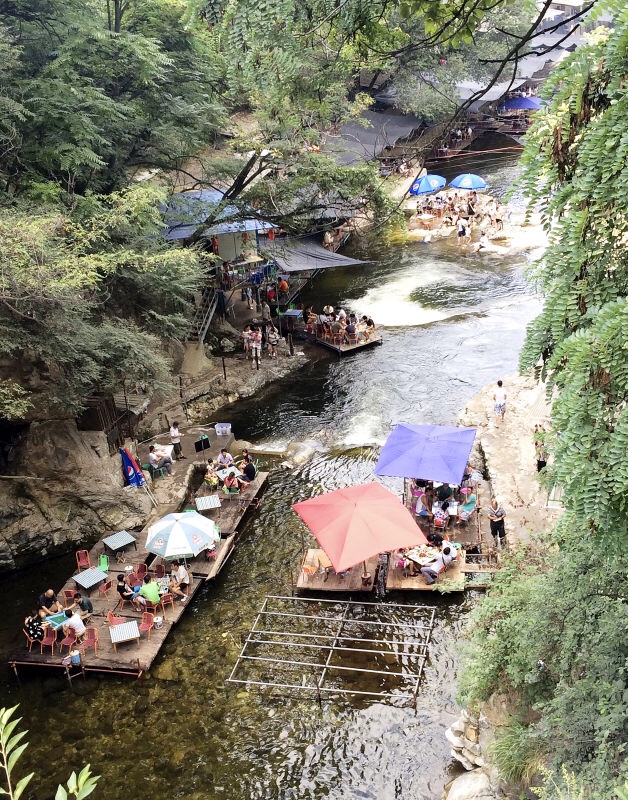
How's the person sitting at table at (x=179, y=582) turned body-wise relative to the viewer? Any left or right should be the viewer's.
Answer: facing to the left of the viewer

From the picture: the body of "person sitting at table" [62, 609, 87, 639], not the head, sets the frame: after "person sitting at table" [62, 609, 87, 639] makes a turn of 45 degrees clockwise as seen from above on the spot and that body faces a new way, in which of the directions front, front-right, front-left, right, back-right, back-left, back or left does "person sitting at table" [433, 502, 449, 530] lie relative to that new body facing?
right

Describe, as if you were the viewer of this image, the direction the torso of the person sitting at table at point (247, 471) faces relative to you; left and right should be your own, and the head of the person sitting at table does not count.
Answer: facing to the left of the viewer

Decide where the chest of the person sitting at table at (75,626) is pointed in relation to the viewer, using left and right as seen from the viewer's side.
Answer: facing away from the viewer and to the left of the viewer

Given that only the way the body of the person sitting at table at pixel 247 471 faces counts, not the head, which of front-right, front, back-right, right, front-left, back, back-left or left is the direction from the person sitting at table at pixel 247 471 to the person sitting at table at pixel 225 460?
front-right

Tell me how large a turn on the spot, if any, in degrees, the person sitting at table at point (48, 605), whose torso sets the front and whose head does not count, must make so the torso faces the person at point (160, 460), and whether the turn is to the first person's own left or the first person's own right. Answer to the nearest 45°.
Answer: approximately 90° to the first person's own left

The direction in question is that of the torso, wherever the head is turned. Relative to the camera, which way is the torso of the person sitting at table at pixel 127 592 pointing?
to the viewer's right
